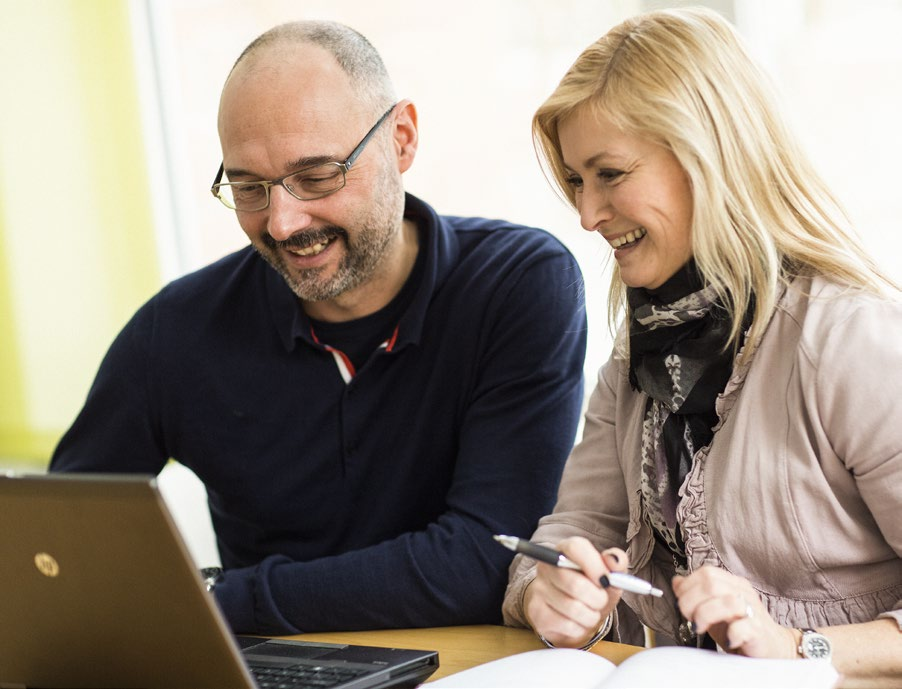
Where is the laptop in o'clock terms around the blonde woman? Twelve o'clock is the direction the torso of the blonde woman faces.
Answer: The laptop is roughly at 12 o'clock from the blonde woman.

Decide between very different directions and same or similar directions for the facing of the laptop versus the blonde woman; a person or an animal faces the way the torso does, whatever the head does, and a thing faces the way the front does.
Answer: very different directions

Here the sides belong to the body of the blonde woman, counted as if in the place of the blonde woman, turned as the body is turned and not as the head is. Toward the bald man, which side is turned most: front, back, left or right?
right

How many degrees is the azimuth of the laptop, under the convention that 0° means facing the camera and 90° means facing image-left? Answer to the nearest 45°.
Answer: approximately 225°

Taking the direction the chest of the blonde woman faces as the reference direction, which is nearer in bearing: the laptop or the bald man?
the laptop

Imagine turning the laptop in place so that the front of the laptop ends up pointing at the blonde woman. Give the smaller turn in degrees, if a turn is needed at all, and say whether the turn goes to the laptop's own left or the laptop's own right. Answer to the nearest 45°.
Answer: approximately 45° to the laptop's own right
